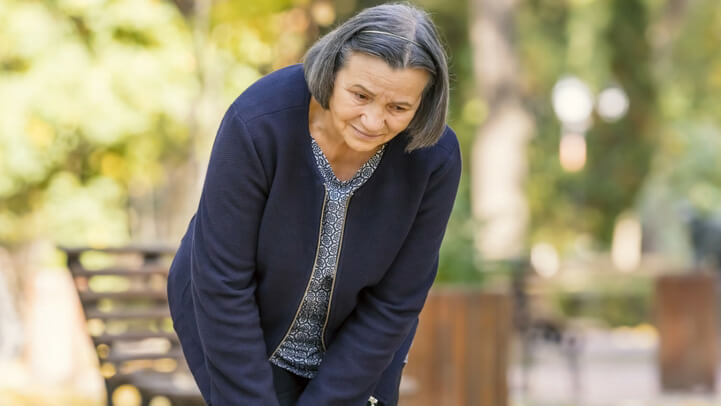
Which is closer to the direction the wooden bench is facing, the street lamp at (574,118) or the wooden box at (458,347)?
the wooden box

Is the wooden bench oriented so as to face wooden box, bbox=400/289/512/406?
no

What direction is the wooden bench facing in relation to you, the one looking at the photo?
facing the viewer and to the right of the viewer

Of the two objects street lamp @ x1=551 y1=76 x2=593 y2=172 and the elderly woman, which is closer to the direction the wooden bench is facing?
the elderly woman

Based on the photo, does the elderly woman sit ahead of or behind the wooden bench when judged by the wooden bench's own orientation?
ahead

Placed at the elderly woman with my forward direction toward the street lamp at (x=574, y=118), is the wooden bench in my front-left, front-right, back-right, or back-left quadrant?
front-left

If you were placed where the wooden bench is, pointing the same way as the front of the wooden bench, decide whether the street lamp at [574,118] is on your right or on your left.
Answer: on your left
